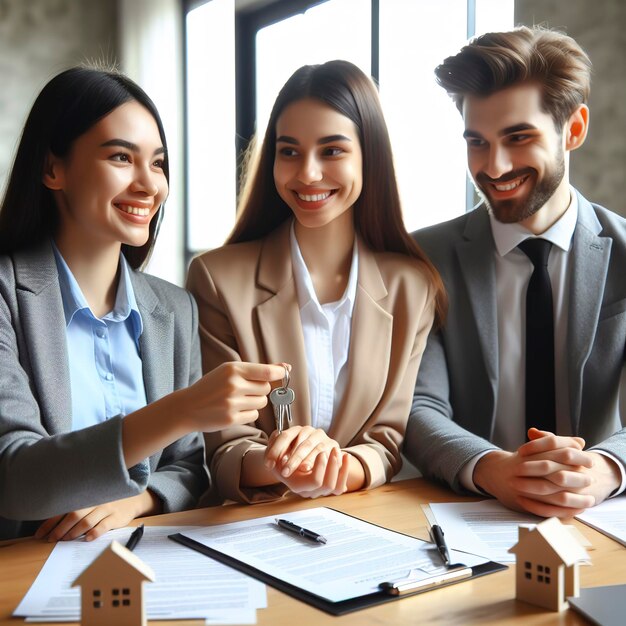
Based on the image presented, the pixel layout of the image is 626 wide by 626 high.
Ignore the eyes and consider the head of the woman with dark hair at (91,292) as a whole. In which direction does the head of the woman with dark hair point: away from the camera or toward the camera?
toward the camera

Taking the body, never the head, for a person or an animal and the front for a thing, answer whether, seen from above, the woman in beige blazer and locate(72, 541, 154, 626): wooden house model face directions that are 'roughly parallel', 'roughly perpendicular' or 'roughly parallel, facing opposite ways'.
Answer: roughly parallel

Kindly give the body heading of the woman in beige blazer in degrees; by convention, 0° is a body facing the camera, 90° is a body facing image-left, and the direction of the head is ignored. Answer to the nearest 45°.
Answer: approximately 0°

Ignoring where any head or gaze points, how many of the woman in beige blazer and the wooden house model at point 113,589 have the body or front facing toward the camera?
2

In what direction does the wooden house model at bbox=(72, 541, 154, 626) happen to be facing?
toward the camera

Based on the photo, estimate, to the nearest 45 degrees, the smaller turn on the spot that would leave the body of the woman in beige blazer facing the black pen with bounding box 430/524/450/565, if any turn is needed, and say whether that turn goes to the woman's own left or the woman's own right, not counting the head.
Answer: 0° — they already face it

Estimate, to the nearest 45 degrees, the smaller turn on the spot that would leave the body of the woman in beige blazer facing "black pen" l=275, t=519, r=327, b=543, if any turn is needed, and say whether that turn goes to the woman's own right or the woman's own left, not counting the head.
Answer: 0° — they already face it

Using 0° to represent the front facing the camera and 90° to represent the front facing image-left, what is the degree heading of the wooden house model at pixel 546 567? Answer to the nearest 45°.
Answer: approximately 45°

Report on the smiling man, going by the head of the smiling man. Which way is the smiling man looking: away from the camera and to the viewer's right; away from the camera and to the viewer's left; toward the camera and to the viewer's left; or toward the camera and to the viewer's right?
toward the camera and to the viewer's left

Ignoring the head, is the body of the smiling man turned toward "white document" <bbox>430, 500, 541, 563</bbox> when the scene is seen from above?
yes

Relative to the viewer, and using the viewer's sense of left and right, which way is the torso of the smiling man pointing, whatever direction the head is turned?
facing the viewer
